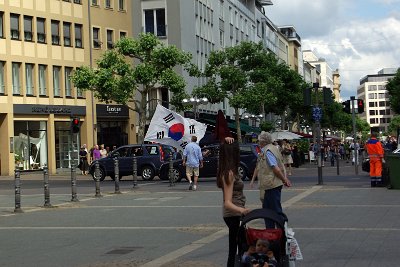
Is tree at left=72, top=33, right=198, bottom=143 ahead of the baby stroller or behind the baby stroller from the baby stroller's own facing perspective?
behind

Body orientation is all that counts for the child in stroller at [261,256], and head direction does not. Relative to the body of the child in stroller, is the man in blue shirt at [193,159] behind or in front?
behind

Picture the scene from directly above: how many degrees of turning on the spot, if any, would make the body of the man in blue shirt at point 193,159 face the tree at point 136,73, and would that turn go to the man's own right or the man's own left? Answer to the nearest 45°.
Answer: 0° — they already face it

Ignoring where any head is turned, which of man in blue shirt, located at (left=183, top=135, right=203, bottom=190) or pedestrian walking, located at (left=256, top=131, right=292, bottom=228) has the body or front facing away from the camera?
the man in blue shirt

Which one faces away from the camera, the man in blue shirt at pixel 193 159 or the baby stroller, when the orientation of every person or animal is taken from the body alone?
the man in blue shirt

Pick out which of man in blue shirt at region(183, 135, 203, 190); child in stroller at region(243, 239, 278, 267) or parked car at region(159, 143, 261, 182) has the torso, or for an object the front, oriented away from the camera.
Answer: the man in blue shirt

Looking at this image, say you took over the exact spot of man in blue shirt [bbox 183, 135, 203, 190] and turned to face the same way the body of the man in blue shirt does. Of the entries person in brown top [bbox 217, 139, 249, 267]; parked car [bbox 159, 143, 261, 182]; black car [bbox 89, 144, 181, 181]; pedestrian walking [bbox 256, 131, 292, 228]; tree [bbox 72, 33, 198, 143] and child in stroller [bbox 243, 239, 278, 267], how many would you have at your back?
3

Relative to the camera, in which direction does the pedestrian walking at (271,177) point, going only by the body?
to the viewer's left

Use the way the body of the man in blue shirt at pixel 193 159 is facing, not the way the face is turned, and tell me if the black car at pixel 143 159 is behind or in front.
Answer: in front

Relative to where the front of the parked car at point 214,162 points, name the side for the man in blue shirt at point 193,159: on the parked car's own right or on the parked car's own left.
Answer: on the parked car's own left

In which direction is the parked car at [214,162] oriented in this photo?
to the viewer's left
